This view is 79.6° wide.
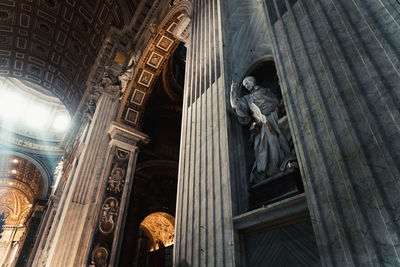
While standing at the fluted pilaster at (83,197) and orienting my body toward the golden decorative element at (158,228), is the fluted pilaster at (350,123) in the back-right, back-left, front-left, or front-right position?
back-right

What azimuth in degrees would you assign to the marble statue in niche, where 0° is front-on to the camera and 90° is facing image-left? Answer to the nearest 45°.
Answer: approximately 45°

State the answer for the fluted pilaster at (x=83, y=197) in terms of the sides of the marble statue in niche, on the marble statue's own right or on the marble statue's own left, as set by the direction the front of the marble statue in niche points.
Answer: on the marble statue's own right

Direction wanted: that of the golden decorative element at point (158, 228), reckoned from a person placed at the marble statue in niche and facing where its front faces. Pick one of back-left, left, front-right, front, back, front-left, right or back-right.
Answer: right

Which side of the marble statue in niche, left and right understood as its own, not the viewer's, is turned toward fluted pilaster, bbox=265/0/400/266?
left

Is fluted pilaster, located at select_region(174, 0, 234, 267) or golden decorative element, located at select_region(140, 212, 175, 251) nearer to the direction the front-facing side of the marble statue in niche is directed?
the fluted pilaster
